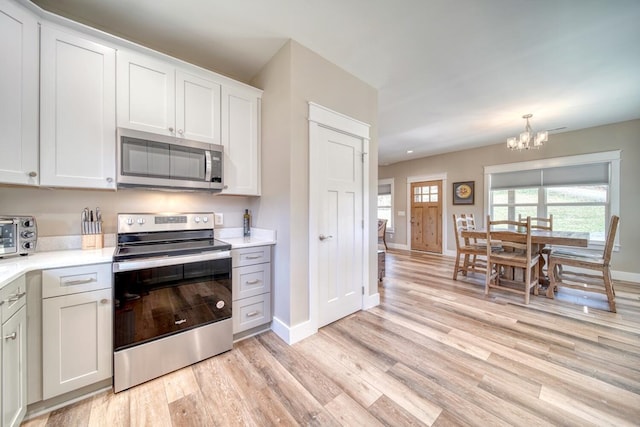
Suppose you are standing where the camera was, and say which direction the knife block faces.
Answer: facing the viewer

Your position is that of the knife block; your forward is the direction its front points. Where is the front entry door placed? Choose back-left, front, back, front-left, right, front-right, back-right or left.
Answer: left

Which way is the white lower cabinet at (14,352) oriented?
to the viewer's right

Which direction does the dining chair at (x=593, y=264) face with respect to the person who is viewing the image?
facing to the left of the viewer

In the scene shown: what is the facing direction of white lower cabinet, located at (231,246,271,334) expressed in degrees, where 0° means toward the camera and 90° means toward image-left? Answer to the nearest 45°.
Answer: approximately 315°

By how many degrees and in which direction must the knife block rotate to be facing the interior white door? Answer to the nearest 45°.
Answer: approximately 45° to its left

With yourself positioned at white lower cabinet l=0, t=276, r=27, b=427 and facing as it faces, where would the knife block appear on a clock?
The knife block is roughly at 10 o'clock from the white lower cabinet.

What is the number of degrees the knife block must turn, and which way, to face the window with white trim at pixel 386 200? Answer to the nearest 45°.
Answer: approximately 90° to its left
